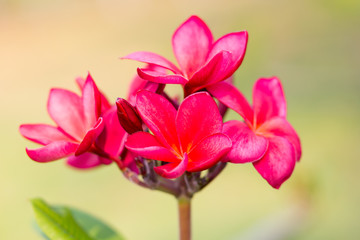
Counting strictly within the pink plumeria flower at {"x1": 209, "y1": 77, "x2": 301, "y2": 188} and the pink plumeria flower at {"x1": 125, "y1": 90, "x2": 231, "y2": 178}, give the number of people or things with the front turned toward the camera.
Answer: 2

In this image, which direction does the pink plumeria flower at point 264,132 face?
toward the camera

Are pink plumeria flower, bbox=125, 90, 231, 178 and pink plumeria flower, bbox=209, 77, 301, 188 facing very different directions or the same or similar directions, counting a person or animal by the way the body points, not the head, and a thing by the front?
same or similar directions

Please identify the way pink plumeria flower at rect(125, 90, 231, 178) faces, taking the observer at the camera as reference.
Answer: facing the viewer

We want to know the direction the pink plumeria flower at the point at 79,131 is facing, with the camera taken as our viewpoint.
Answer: facing the viewer and to the left of the viewer
